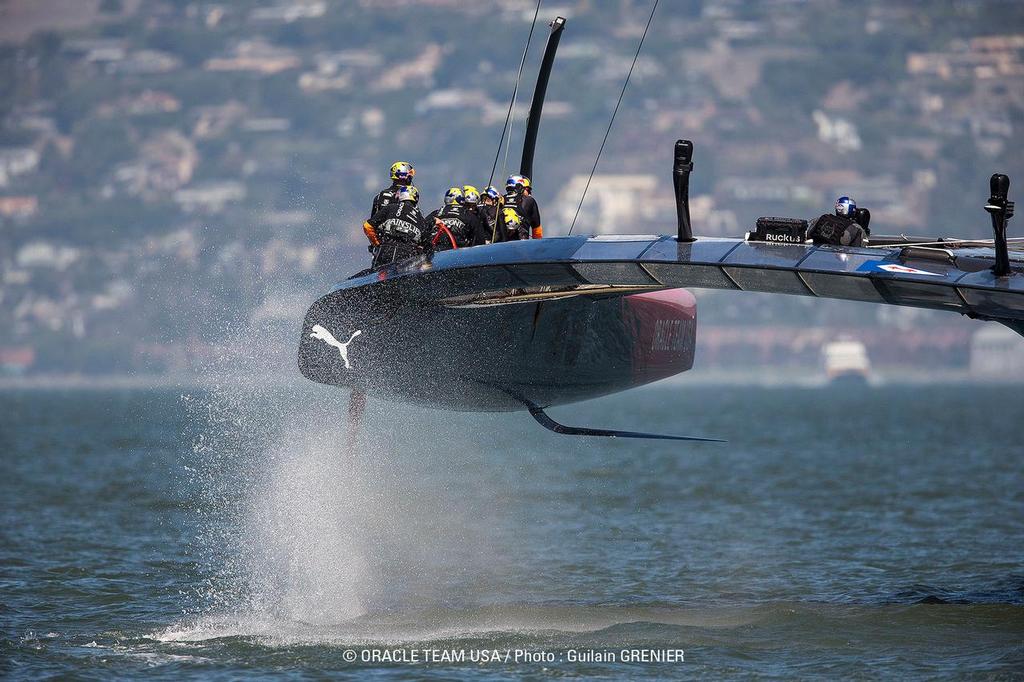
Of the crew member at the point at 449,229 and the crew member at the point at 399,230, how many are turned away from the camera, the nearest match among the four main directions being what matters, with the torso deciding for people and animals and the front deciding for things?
2

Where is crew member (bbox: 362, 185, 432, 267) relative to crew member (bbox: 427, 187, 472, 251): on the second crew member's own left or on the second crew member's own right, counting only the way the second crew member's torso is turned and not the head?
on the second crew member's own left

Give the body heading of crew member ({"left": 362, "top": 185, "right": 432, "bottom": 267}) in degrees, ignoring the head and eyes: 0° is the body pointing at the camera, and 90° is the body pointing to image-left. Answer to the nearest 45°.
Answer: approximately 180°

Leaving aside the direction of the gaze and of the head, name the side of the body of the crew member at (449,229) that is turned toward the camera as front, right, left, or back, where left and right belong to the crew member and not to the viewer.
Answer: back

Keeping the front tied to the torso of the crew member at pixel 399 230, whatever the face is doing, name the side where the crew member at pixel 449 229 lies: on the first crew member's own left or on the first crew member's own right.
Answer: on the first crew member's own right

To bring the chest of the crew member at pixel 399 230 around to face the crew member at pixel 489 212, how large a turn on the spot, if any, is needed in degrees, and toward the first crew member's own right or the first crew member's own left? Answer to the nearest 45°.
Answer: approximately 45° to the first crew member's own right

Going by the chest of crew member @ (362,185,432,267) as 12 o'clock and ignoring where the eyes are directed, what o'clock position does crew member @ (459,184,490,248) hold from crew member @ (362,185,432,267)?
crew member @ (459,184,490,248) is roughly at 2 o'clock from crew member @ (362,185,432,267).
